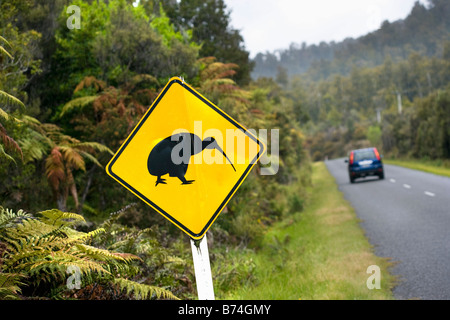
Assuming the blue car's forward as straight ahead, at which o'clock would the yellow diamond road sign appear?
The yellow diamond road sign is roughly at 6 o'clock from the blue car.

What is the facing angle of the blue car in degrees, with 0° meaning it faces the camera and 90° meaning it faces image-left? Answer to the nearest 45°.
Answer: approximately 180°

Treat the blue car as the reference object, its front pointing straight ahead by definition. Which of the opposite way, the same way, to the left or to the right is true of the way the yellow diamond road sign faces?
the opposite way

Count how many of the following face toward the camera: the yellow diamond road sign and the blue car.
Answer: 1

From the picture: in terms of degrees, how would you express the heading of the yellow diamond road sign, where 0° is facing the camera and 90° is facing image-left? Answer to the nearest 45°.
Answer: approximately 0°

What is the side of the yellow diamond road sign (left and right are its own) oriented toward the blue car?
back

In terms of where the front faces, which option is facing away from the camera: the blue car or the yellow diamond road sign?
the blue car
